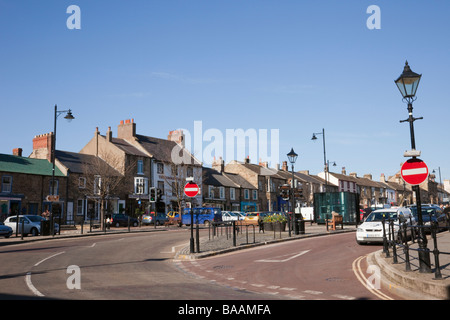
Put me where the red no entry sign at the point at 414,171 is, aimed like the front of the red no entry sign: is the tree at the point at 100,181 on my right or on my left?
on my right

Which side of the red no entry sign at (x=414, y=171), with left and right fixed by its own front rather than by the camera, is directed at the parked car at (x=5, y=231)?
right

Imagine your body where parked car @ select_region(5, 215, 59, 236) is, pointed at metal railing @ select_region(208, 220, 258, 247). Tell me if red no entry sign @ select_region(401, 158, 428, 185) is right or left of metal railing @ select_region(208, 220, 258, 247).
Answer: right

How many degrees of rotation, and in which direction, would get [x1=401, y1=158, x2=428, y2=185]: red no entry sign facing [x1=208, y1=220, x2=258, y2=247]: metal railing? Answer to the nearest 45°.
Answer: approximately 135° to its right

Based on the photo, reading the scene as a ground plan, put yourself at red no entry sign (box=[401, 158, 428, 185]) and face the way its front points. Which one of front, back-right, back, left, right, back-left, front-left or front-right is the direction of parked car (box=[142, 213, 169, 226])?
back-right

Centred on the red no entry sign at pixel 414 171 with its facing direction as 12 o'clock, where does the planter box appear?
The planter box is roughly at 5 o'clock from the red no entry sign.

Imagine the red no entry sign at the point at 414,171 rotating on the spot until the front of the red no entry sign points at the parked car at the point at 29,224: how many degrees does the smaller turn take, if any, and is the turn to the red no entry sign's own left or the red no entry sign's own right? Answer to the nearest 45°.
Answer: approximately 135° to the red no entry sign's own right

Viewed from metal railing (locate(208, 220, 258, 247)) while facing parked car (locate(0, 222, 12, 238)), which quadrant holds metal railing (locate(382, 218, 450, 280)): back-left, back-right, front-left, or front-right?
back-left

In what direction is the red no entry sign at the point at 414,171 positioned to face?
toward the camera

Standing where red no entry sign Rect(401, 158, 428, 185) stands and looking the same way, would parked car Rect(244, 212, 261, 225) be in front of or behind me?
behind
